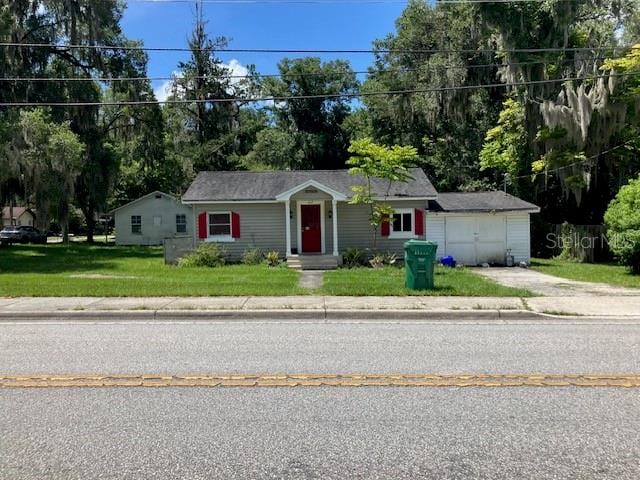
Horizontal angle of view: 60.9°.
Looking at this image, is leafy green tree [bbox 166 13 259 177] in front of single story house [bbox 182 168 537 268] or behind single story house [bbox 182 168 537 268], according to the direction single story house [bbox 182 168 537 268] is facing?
behind

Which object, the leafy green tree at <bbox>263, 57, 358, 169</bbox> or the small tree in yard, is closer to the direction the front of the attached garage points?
the small tree in yard

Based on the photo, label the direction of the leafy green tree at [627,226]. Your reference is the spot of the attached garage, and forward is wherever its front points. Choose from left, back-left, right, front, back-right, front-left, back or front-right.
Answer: front-left

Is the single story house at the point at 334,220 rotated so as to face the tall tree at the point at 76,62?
no

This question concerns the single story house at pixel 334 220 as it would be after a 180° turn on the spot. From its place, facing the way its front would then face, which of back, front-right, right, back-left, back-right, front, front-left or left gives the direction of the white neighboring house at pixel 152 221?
front-left

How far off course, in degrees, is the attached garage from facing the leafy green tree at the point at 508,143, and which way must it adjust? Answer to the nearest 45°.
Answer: approximately 180°

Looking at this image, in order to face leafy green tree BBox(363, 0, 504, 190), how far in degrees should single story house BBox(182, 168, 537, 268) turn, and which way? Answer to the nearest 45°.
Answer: approximately 135° to its left

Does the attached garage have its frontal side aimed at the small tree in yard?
no

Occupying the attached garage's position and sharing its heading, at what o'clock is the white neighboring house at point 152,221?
The white neighboring house is roughly at 4 o'clock from the attached garage.

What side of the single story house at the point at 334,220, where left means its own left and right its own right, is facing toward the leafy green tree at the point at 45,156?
right

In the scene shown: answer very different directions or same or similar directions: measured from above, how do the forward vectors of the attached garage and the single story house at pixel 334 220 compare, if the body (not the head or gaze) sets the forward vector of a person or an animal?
same or similar directions

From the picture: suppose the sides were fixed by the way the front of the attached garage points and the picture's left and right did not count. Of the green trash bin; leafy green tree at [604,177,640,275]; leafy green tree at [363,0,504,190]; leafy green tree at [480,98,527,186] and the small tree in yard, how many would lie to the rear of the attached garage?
2

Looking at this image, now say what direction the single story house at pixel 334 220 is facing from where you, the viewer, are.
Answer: facing the viewer

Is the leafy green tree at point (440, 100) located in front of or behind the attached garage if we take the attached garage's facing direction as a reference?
behind

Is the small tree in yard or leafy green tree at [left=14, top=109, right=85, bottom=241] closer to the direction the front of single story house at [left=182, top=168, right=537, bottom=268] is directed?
the small tree in yard

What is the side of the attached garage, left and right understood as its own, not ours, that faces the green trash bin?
front
